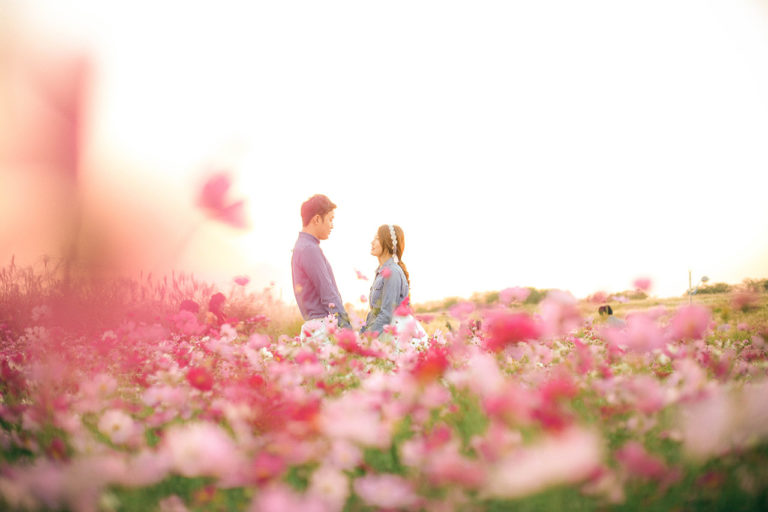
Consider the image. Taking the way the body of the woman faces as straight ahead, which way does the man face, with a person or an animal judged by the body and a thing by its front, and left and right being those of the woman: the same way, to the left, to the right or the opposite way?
the opposite way

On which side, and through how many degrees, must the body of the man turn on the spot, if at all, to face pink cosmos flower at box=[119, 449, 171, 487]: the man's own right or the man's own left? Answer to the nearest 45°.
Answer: approximately 90° to the man's own right

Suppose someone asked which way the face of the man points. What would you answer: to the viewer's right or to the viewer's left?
to the viewer's right

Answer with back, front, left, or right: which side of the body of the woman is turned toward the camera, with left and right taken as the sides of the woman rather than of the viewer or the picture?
left

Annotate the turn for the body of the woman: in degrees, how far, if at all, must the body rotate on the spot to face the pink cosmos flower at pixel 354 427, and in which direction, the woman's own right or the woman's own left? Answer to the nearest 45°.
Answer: approximately 90° to the woman's own left

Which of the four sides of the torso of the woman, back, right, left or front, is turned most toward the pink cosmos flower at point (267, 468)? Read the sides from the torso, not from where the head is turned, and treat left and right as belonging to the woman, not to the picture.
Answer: left

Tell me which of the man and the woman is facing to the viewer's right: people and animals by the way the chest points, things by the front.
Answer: the man

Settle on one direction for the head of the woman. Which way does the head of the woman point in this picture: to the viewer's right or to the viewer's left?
to the viewer's left

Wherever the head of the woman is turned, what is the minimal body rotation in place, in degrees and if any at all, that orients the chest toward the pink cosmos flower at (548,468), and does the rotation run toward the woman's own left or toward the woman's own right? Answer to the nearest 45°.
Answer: approximately 90° to the woman's own left

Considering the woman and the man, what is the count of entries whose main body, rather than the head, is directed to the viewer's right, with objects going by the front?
1

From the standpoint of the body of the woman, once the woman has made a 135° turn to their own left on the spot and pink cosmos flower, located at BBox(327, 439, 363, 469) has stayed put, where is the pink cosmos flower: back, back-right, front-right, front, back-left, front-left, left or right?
front-right

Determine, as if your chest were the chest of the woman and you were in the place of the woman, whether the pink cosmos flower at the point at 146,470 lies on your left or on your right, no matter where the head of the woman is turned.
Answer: on your left

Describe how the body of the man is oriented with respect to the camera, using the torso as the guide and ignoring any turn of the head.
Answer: to the viewer's right
